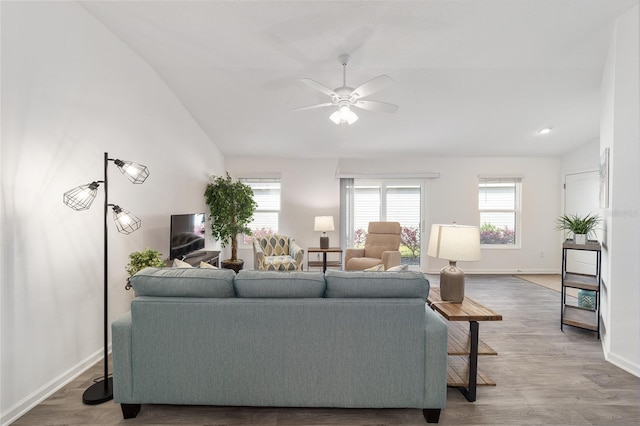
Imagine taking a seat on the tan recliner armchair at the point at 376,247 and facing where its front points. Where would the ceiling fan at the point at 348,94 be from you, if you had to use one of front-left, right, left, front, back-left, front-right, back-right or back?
front-left

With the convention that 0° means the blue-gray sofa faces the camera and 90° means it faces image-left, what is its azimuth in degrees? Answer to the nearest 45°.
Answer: approximately 180°

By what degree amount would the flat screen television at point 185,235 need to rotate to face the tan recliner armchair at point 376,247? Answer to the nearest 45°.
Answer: approximately 45° to its left

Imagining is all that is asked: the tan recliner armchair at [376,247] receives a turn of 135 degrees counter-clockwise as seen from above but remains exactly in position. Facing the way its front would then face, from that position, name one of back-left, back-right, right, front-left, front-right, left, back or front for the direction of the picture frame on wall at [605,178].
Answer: front-right

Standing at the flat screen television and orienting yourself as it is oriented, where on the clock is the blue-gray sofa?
The blue-gray sofa is roughly at 1 o'clock from the flat screen television.

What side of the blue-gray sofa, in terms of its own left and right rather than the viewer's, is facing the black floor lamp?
left

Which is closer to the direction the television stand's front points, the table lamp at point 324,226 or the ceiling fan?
the ceiling fan

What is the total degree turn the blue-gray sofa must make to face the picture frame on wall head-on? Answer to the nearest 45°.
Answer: approximately 90° to its right

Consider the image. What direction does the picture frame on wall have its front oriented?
to the viewer's left

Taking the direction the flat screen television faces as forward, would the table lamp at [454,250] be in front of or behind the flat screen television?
in front

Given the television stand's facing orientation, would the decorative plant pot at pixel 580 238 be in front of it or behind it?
in front

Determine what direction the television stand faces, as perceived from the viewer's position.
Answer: facing the viewer and to the right of the viewer

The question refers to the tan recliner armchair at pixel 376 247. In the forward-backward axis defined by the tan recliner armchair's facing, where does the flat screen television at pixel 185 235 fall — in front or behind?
in front

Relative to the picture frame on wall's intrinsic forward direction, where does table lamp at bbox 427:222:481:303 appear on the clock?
The table lamp is roughly at 10 o'clock from the picture frame on wall.

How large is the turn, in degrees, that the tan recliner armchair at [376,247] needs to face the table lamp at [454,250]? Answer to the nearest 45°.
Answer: approximately 45° to its left

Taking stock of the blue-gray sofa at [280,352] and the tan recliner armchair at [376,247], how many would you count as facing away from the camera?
1

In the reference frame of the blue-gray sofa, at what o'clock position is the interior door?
The interior door is roughly at 2 o'clock from the blue-gray sofa.
